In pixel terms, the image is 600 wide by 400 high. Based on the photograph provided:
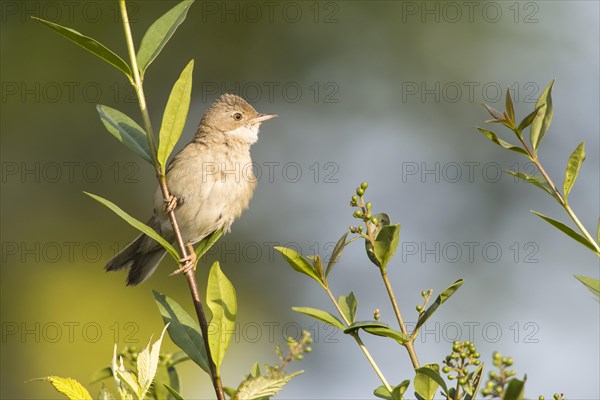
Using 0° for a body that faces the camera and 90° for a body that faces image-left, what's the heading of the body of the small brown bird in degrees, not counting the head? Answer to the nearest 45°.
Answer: approximately 315°
